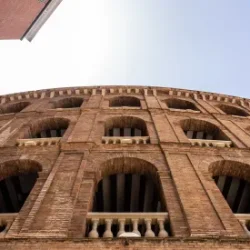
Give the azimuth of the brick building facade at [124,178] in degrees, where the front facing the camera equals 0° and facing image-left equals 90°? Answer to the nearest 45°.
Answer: approximately 0°
